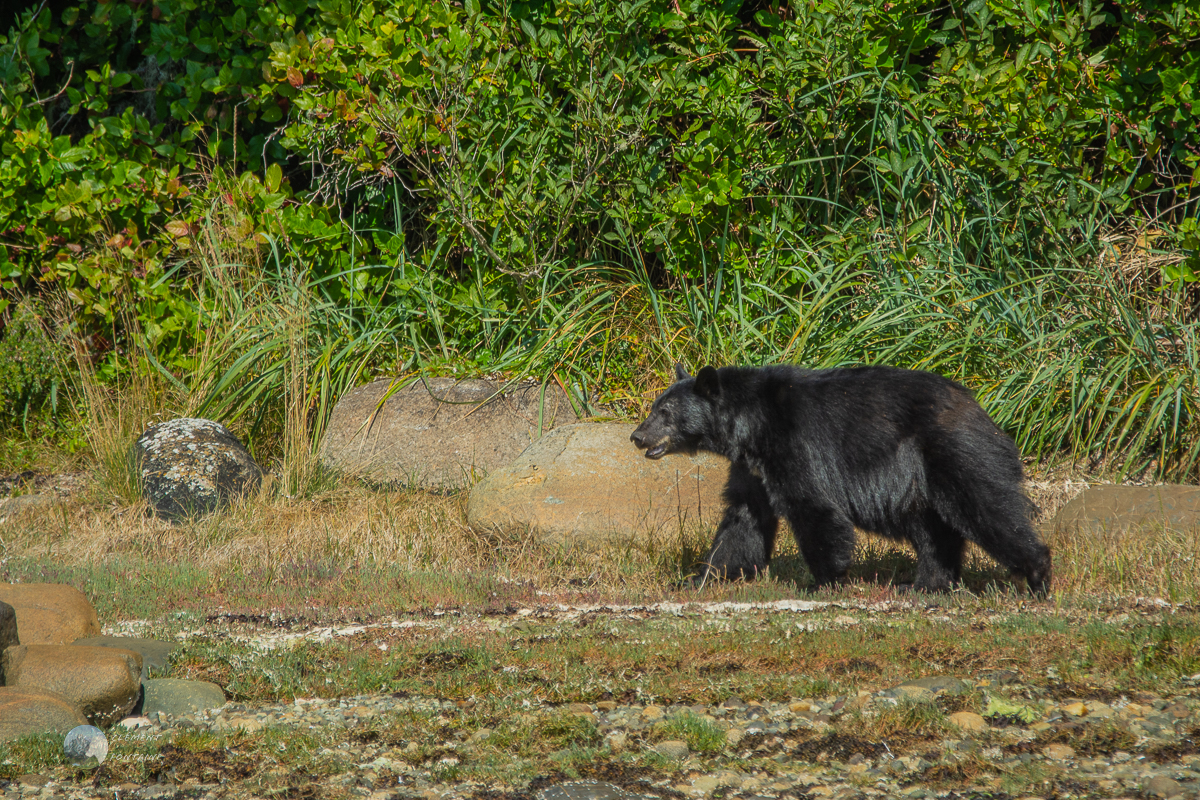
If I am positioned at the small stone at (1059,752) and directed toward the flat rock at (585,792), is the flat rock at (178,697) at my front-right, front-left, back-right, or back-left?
front-right

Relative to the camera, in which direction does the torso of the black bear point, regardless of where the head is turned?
to the viewer's left

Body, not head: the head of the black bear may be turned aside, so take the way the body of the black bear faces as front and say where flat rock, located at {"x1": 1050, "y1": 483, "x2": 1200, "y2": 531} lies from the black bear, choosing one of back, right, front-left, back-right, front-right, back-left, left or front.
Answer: back-right

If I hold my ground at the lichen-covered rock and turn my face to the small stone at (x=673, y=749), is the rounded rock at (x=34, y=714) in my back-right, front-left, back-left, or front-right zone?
front-right

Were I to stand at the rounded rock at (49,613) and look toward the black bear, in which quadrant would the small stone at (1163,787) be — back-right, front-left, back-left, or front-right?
front-right

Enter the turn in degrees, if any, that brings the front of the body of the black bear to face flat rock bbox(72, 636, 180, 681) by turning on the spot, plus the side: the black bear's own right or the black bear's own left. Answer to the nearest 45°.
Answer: approximately 45° to the black bear's own left

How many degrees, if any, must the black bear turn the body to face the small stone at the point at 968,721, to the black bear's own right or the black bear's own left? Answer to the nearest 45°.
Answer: approximately 90° to the black bear's own left

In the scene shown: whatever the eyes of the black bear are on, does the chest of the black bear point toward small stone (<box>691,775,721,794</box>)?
no

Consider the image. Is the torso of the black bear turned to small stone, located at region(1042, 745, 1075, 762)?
no

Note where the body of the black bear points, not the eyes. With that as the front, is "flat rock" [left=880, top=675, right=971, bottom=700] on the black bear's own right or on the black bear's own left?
on the black bear's own left

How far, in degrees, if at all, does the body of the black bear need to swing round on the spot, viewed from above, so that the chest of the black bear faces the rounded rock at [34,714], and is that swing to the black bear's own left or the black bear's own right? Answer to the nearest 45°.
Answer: approximately 45° to the black bear's own left

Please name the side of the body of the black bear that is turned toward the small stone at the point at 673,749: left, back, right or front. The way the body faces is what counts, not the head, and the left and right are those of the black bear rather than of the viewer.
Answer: left
